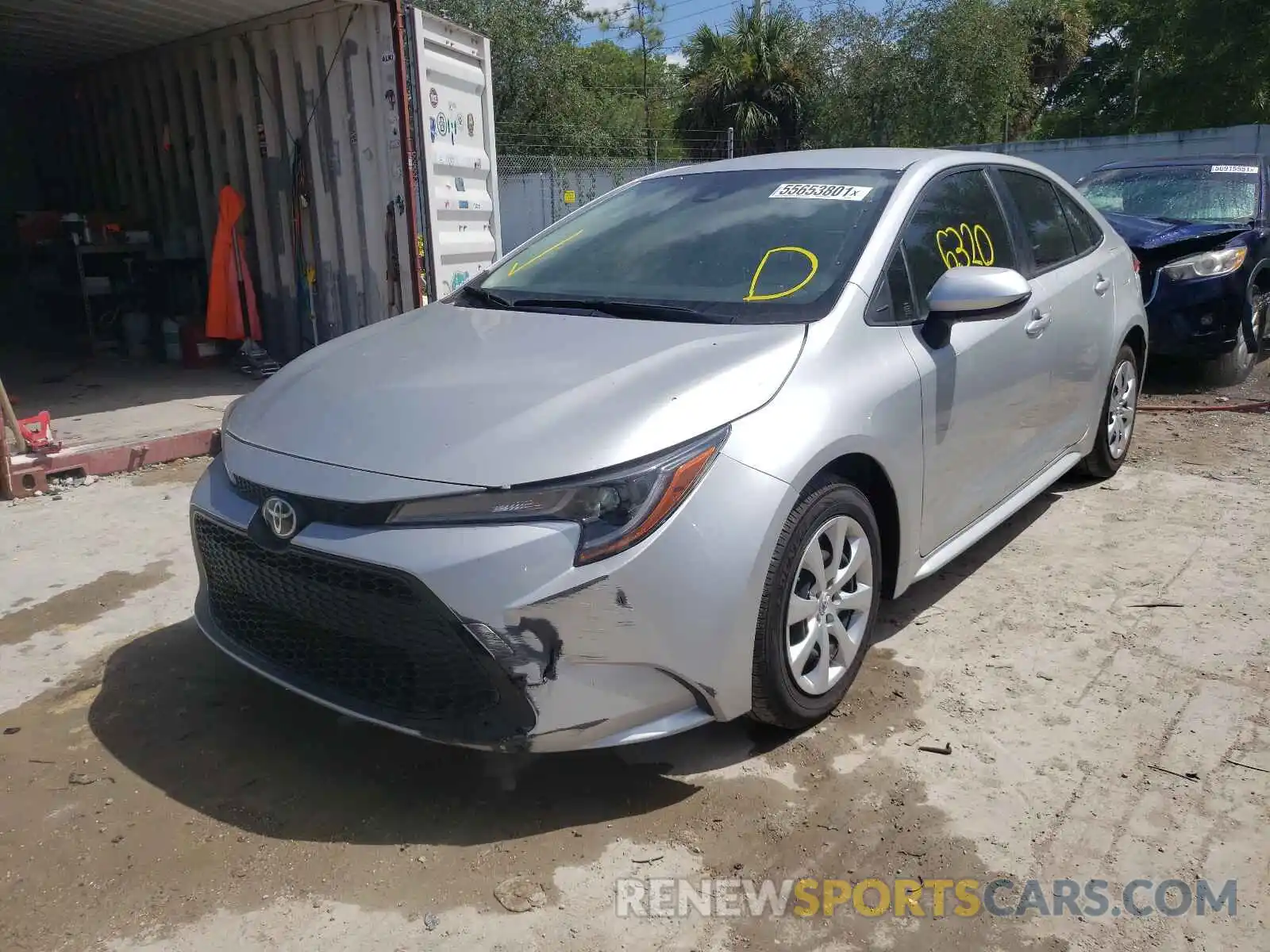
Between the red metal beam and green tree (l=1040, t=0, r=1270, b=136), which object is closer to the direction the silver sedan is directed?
the red metal beam

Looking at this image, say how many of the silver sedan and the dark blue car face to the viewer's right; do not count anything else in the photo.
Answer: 0

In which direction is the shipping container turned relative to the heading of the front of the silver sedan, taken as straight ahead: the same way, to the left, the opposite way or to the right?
to the left

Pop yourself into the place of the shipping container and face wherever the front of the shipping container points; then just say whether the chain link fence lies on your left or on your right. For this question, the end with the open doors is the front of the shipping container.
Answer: on your left

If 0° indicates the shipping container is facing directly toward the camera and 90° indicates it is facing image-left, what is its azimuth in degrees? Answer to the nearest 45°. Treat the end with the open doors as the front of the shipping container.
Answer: approximately 315°

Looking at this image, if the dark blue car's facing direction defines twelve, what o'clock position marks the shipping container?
The shipping container is roughly at 1 o'clock from the dark blue car.

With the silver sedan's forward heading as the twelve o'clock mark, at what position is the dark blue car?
The dark blue car is roughly at 6 o'clock from the silver sedan.

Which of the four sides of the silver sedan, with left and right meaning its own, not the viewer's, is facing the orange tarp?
right

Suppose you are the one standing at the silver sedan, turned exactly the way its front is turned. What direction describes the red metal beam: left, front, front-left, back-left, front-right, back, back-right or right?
right

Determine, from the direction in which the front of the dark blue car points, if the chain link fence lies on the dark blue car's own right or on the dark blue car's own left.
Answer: on the dark blue car's own right

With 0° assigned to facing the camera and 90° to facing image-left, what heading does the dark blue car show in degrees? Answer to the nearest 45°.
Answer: approximately 45°

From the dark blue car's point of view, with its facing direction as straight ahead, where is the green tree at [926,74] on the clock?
The green tree is roughly at 4 o'clock from the dark blue car.
